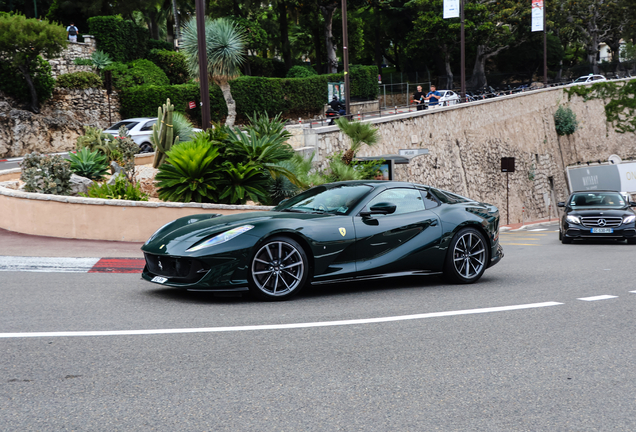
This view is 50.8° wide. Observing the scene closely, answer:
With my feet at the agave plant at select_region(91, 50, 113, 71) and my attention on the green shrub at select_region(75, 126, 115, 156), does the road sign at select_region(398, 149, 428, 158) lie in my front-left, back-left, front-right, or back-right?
front-left

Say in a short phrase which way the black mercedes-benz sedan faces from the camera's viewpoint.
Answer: facing the viewer

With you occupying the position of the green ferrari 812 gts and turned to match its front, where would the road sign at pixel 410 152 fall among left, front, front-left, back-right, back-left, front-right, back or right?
back-right

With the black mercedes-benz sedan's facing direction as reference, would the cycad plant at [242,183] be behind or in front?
in front

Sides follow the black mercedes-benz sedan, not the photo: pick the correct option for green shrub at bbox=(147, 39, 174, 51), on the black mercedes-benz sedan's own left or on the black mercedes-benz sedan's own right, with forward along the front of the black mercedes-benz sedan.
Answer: on the black mercedes-benz sedan's own right

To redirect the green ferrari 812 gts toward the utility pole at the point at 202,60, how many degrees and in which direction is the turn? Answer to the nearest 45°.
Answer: approximately 135° to its right

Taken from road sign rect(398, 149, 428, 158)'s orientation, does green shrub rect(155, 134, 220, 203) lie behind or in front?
in front

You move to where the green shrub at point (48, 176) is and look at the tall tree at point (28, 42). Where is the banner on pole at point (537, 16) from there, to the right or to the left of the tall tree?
right

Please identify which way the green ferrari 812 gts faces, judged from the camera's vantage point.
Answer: facing the viewer and to the left of the viewer

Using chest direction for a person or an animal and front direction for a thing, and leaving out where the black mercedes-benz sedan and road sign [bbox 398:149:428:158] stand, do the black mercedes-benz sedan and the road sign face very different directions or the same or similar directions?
same or similar directions

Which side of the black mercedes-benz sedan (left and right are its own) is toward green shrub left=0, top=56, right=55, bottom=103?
right

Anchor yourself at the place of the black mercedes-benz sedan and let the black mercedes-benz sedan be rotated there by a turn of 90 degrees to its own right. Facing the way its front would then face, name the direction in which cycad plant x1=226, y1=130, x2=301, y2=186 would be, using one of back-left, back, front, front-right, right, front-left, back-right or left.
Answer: front-left

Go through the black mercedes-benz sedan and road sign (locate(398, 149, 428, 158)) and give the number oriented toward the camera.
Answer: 2

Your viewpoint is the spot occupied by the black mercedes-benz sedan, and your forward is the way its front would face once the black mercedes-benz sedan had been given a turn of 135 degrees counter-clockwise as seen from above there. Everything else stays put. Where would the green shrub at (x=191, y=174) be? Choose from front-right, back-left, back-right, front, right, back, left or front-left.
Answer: back

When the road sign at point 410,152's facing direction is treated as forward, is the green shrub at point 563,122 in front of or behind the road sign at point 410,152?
behind
